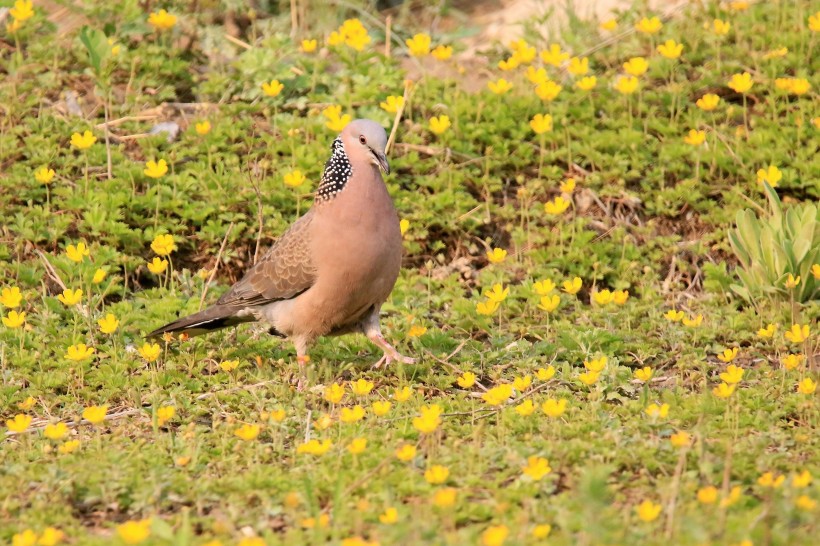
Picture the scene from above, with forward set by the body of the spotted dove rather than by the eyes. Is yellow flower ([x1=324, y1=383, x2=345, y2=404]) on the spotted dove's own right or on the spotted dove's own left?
on the spotted dove's own right

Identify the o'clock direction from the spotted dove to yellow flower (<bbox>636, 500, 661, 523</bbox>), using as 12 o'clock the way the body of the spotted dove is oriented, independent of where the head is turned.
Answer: The yellow flower is roughly at 1 o'clock from the spotted dove.

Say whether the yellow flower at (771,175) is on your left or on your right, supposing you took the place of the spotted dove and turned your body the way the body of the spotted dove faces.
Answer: on your left

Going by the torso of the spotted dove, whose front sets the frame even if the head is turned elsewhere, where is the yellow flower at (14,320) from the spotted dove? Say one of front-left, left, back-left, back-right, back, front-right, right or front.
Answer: back-right

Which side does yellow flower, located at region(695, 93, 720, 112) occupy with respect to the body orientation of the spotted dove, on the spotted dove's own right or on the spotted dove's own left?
on the spotted dove's own left

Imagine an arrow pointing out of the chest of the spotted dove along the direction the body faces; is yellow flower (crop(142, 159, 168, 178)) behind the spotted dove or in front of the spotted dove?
behind

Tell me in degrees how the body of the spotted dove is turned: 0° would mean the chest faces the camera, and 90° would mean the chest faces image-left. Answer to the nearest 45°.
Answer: approximately 315°

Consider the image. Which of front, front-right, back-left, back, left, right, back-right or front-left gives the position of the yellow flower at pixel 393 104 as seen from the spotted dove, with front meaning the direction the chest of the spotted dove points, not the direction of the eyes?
back-left

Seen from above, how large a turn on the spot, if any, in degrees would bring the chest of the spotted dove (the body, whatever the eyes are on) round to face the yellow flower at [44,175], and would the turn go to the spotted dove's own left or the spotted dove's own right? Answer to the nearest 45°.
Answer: approximately 180°
